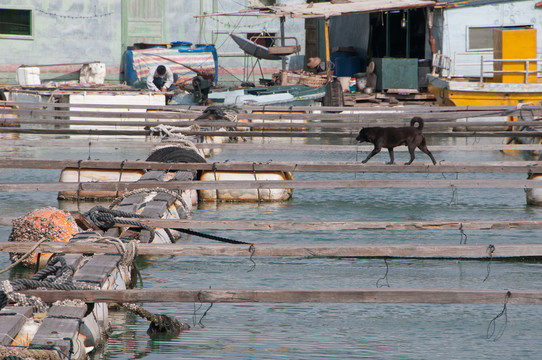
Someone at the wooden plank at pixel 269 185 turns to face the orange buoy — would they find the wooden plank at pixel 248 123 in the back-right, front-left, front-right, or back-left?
back-right

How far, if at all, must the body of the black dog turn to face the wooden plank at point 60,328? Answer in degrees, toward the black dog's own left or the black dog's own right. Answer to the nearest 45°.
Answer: approximately 90° to the black dog's own left

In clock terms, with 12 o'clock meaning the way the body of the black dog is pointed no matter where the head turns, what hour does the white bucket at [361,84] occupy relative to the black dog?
The white bucket is roughly at 3 o'clock from the black dog.

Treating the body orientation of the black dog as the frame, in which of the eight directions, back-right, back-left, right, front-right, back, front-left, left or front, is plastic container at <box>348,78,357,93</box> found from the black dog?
right

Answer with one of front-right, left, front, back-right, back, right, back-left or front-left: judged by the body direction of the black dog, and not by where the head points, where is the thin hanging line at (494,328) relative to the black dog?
left

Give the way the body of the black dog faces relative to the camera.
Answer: to the viewer's left

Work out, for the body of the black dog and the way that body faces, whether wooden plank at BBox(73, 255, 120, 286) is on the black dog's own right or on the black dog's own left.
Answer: on the black dog's own left

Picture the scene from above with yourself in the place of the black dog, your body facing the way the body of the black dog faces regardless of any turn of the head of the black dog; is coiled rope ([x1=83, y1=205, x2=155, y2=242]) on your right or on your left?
on your left
